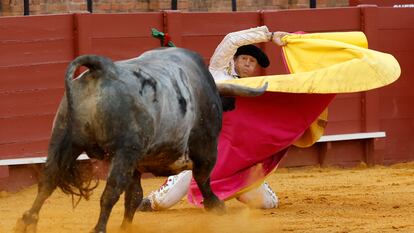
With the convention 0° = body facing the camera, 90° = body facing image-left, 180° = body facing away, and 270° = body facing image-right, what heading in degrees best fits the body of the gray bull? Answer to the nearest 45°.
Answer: approximately 225°
